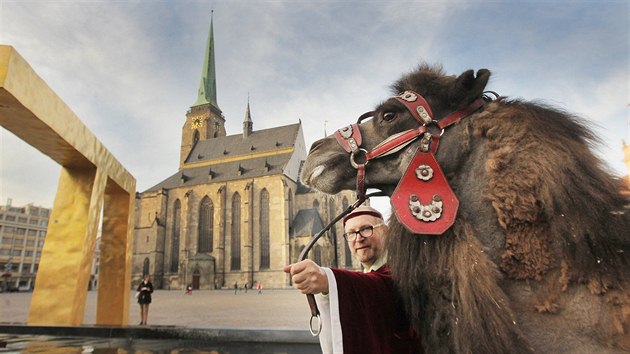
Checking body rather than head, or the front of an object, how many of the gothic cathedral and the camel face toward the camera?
0

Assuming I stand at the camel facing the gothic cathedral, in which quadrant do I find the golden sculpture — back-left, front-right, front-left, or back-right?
front-left

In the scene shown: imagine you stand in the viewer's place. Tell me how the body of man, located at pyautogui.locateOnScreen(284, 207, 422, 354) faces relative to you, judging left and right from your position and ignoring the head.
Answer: facing the viewer and to the left of the viewer

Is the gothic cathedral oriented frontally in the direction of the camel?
no

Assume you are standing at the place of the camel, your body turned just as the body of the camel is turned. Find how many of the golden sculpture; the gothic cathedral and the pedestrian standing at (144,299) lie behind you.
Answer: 0

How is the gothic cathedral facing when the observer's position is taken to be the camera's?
facing away from the viewer and to the left of the viewer

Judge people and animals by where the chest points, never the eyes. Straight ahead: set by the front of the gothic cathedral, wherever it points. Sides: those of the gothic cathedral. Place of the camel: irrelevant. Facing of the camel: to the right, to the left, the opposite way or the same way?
the same way

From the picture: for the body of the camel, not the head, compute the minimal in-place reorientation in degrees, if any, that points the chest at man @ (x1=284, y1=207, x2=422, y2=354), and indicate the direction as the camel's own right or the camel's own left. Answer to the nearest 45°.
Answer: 0° — it already faces them

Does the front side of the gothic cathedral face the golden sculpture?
no

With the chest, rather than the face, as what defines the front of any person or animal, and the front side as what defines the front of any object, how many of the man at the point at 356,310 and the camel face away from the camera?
0

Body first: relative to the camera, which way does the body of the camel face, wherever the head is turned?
to the viewer's left

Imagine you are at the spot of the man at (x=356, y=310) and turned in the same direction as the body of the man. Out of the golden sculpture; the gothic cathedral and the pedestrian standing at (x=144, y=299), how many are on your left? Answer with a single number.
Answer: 0

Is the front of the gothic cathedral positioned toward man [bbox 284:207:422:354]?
no
